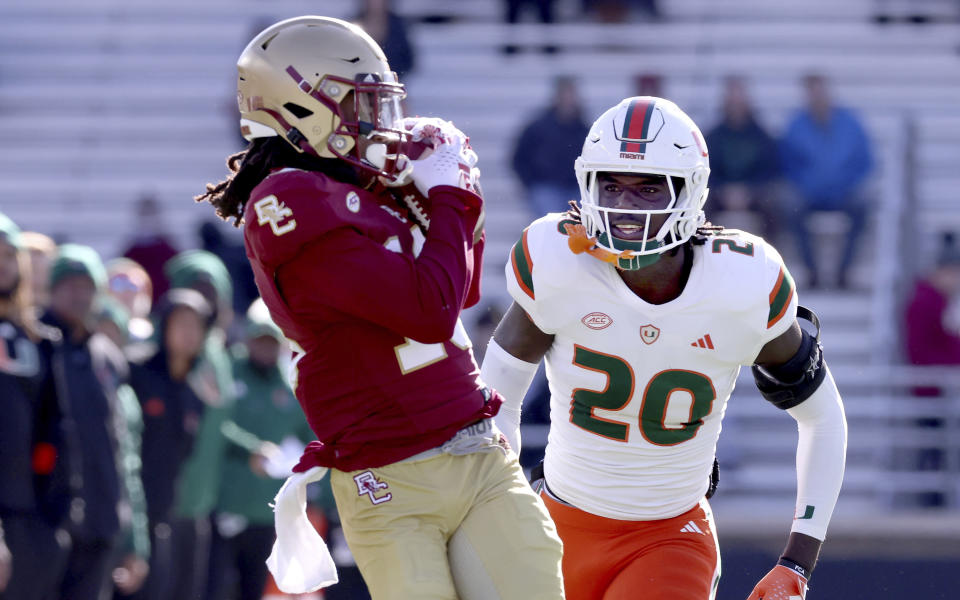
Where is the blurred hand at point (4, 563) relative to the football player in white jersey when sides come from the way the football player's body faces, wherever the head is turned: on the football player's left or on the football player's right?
on the football player's right

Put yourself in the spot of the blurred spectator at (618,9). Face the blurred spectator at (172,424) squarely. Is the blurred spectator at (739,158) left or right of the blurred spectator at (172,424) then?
left

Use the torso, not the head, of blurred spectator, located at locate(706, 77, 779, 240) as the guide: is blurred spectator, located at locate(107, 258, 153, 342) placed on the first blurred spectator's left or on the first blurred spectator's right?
on the first blurred spectator's right

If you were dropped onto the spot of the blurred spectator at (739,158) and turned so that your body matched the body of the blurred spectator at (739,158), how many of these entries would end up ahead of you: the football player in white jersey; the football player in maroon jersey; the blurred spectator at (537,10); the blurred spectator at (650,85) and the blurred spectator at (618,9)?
2

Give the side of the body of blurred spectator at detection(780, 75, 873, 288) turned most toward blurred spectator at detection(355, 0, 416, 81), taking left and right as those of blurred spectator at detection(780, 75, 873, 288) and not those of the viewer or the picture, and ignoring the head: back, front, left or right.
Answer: right

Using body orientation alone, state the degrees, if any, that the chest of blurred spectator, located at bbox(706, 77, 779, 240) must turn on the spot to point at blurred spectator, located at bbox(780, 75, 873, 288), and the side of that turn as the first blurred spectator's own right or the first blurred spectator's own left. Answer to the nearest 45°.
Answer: approximately 135° to the first blurred spectator's own left

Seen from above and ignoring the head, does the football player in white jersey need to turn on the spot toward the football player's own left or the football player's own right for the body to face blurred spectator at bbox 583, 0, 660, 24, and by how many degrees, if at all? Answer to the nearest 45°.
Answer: approximately 180°

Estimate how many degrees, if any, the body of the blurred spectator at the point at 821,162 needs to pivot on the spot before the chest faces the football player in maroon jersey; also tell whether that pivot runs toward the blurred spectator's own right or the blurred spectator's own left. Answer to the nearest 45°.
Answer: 0° — they already face them

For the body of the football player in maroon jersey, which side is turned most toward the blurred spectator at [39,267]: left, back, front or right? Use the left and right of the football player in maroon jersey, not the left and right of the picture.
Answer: back

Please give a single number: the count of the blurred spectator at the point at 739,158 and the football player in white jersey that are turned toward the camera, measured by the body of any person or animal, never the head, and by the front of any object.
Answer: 2
